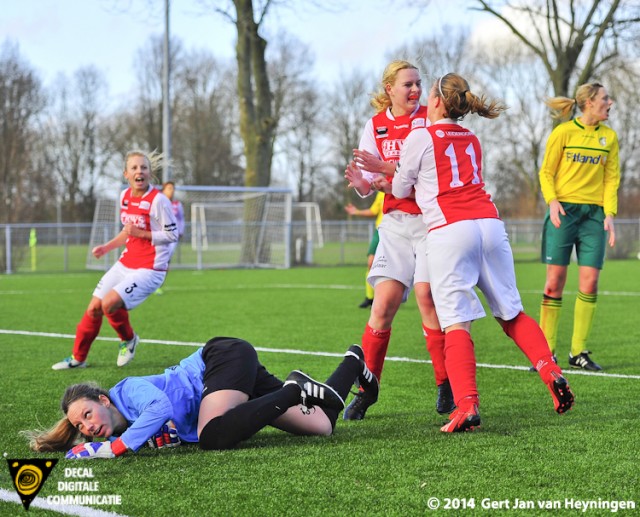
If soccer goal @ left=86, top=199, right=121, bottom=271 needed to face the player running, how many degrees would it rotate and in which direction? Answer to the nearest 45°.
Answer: approximately 45° to its right

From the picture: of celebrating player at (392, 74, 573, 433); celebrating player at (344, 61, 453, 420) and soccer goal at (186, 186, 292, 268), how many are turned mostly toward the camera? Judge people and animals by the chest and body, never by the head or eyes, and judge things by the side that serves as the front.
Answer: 2

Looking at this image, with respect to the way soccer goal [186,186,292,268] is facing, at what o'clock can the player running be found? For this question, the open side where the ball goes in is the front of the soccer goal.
The player running is roughly at 12 o'clock from the soccer goal.

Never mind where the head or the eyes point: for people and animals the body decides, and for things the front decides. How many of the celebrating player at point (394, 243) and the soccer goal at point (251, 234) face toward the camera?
2

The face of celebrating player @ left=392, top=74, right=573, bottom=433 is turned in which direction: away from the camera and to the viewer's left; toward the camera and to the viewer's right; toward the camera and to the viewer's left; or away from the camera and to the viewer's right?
away from the camera and to the viewer's left

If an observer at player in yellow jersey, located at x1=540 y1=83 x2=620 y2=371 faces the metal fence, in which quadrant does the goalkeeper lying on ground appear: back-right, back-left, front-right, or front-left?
back-left

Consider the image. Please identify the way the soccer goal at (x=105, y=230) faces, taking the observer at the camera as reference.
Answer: facing the viewer and to the right of the viewer

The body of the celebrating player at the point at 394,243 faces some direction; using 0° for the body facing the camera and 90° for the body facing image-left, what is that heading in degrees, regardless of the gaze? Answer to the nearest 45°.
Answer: approximately 0°

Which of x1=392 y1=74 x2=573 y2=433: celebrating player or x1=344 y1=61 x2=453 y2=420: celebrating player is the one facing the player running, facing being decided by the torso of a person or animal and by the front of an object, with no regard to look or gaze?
x1=392 y1=74 x2=573 y2=433: celebrating player

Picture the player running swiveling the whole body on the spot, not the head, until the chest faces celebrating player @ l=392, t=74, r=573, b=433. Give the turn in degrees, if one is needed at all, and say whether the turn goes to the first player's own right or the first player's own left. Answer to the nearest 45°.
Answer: approximately 90° to the first player's own left

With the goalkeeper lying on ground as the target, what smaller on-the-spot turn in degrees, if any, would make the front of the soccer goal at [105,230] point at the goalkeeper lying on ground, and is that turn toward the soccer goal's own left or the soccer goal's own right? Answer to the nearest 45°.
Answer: approximately 45° to the soccer goal's own right
